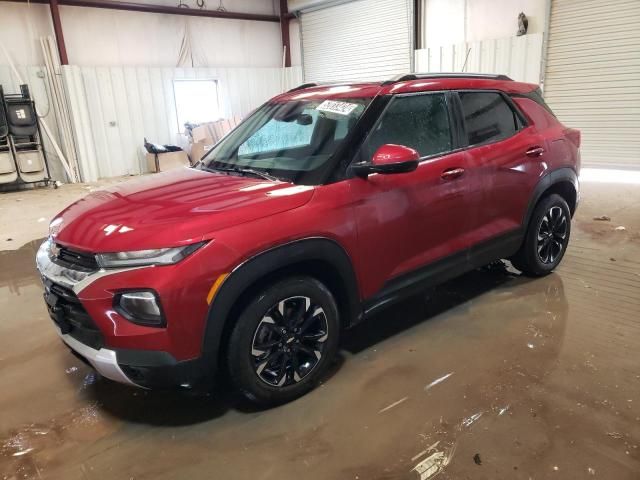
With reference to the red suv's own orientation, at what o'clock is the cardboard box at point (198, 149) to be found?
The cardboard box is roughly at 4 o'clock from the red suv.

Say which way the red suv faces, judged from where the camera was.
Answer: facing the viewer and to the left of the viewer

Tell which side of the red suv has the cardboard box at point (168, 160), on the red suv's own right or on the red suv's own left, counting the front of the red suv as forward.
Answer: on the red suv's own right

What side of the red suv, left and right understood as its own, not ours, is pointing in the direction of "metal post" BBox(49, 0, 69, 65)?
right

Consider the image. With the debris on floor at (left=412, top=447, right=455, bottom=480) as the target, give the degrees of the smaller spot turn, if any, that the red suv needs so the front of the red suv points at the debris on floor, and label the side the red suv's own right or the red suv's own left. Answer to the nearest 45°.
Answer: approximately 90° to the red suv's own left

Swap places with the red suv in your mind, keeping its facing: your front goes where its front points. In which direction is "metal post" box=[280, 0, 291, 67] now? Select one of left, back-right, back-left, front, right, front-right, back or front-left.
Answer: back-right

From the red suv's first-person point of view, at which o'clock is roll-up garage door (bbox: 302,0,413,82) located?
The roll-up garage door is roughly at 5 o'clock from the red suv.

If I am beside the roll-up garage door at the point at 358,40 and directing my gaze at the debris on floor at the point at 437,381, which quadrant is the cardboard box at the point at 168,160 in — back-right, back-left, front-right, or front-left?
front-right

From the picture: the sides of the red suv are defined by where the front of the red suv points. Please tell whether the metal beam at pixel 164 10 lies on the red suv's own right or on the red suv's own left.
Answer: on the red suv's own right

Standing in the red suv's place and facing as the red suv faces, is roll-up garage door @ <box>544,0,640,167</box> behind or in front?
behind
